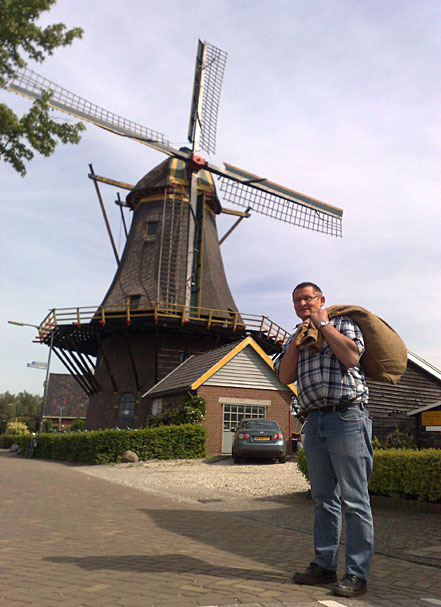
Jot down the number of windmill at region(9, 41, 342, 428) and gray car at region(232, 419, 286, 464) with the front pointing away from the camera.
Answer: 1

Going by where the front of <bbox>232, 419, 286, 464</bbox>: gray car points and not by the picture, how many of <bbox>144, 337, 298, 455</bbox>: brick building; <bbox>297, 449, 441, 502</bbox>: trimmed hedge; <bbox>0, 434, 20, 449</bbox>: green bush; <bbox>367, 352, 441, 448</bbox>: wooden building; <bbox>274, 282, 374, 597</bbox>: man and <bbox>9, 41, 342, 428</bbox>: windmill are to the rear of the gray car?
2

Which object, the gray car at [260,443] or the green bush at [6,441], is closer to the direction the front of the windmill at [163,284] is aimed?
the gray car

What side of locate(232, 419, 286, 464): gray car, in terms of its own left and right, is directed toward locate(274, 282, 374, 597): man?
back

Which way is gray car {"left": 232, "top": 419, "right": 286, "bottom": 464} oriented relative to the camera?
away from the camera

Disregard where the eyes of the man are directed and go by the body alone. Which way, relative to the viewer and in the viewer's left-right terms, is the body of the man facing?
facing the viewer and to the left of the viewer
